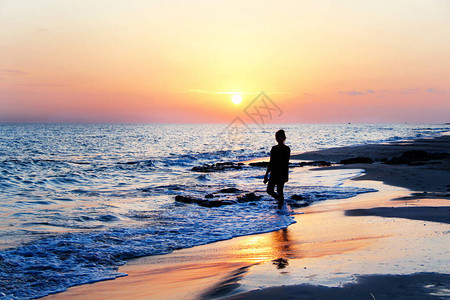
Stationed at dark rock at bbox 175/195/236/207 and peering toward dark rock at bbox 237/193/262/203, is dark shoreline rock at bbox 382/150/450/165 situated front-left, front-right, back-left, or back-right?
front-left

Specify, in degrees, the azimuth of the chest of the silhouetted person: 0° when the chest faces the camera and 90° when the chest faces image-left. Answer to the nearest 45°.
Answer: approximately 45°

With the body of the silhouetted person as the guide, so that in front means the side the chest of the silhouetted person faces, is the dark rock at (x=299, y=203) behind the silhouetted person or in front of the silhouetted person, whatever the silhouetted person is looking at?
behind

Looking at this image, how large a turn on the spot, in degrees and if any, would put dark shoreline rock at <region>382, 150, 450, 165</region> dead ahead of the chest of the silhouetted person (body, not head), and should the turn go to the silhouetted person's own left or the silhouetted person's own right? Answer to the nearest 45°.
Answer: approximately 180°

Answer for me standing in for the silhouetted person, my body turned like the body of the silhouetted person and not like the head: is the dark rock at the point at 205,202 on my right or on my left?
on my right

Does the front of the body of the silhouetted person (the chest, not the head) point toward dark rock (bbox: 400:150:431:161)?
no
